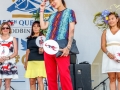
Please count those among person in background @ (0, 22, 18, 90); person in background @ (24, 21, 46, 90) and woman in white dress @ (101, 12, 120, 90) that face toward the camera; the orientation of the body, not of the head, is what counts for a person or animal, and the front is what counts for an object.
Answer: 3

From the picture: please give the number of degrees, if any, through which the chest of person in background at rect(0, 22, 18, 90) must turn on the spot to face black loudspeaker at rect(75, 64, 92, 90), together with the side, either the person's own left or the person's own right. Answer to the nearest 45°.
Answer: approximately 45° to the person's own left

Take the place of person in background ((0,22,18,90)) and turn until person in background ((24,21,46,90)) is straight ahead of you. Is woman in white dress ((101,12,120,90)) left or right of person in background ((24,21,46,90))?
right

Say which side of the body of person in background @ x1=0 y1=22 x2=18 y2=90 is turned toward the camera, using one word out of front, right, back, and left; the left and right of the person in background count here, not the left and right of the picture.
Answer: front

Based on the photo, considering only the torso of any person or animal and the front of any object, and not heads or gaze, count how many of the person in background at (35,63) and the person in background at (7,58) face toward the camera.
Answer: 2

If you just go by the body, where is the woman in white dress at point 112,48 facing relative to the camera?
toward the camera

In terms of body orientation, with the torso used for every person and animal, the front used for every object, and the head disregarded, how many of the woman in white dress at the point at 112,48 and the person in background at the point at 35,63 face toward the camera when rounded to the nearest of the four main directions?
2

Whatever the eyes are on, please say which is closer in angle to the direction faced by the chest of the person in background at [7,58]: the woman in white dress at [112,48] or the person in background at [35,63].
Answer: the woman in white dress

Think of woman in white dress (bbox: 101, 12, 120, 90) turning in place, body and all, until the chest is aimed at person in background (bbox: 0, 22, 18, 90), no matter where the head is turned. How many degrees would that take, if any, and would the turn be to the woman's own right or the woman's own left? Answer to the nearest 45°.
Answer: approximately 90° to the woman's own right

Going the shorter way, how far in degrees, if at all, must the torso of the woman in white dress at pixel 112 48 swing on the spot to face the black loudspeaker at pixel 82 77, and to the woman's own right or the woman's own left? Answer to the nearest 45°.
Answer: approximately 45° to the woman's own right

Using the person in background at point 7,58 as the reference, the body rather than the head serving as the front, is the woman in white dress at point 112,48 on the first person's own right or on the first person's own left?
on the first person's own left
